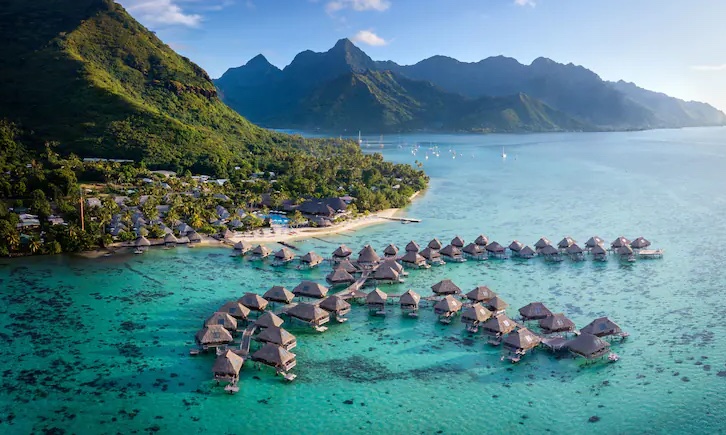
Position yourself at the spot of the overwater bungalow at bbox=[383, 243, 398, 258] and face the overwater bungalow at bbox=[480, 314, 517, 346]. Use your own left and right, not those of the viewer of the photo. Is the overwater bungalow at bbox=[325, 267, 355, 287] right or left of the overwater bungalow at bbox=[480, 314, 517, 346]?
right

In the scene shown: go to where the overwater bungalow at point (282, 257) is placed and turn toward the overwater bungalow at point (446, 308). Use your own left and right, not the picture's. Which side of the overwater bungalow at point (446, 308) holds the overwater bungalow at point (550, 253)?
left

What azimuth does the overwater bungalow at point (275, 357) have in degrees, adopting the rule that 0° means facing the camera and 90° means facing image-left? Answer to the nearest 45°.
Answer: approximately 315°
